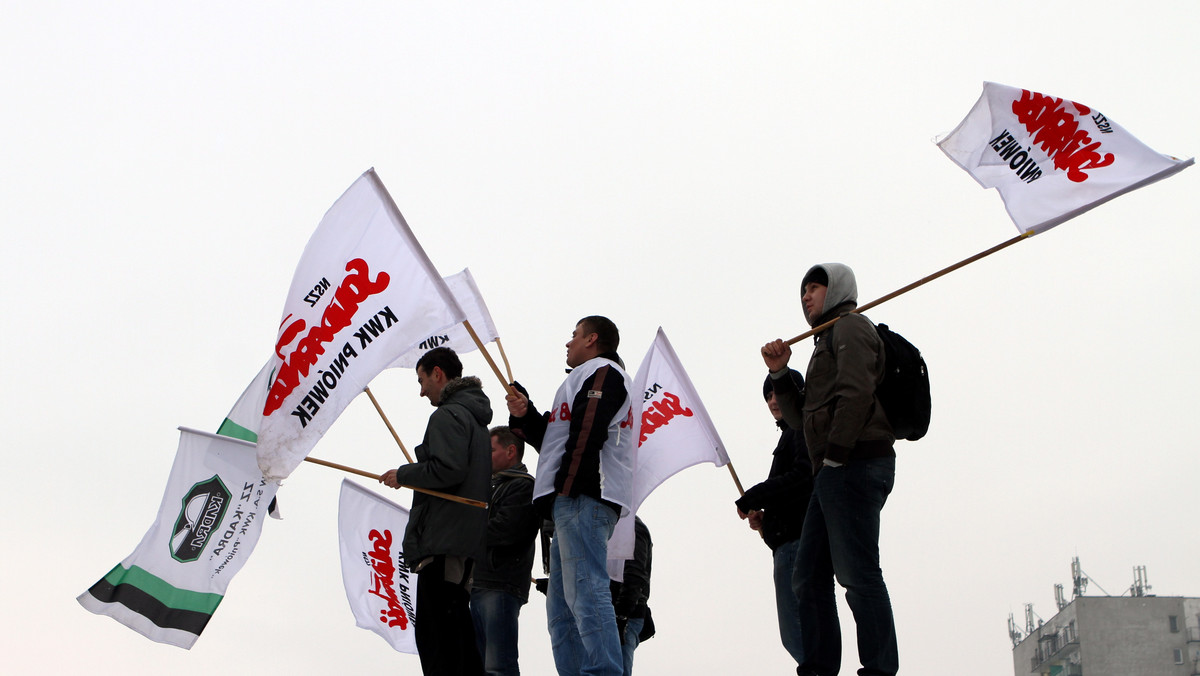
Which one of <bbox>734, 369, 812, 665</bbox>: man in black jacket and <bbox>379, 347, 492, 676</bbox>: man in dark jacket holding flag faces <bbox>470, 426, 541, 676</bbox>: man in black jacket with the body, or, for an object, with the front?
<bbox>734, 369, 812, 665</bbox>: man in black jacket

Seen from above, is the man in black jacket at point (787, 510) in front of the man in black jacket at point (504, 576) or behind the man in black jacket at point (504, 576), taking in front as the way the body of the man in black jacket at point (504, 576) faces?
behind

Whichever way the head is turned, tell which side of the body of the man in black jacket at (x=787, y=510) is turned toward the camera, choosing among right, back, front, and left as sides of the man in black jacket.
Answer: left

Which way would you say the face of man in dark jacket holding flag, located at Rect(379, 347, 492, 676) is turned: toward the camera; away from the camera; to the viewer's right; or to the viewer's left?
to the viewer's left

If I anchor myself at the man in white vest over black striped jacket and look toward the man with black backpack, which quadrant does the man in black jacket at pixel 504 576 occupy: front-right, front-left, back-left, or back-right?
back-left

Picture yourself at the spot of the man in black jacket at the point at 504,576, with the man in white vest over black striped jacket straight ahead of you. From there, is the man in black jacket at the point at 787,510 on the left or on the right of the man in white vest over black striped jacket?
left

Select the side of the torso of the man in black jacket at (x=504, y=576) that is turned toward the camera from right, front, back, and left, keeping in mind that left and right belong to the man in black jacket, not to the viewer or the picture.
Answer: left

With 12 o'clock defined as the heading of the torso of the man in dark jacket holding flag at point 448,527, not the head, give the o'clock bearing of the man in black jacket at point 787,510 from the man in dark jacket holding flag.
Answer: The man in black jacket is roughly at 6 o'clock from the man in dark jacket holding flag.

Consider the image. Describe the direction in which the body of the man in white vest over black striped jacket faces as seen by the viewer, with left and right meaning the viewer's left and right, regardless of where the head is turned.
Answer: facing to the left of the viewer

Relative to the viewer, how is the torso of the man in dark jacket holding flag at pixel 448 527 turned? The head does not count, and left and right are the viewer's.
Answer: facing to the left of the viewer

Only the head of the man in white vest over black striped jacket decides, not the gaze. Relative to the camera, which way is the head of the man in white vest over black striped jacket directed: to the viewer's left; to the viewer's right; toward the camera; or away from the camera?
to the viewer's left

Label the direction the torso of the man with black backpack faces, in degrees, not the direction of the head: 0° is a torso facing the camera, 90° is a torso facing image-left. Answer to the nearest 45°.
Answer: approximately 90°
